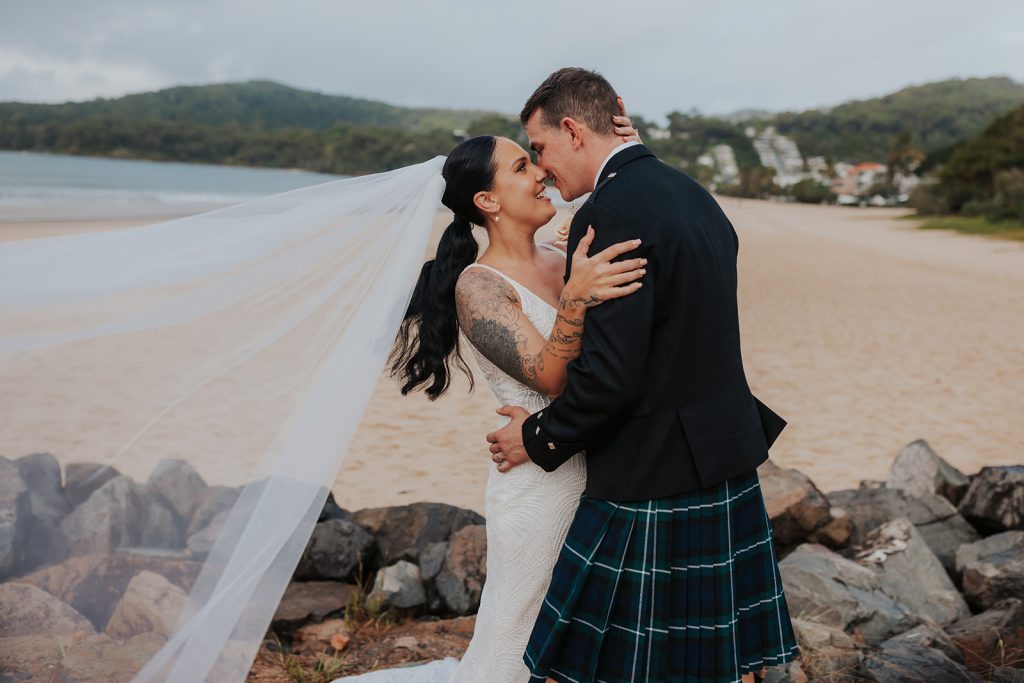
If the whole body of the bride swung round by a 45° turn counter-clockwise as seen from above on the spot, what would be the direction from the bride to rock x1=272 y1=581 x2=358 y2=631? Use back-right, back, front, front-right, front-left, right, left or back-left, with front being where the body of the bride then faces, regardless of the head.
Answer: left

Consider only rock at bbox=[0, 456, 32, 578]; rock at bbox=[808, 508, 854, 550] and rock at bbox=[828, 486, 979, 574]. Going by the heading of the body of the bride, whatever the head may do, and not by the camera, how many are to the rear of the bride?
1

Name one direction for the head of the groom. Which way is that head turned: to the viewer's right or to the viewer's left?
to the viewer's left

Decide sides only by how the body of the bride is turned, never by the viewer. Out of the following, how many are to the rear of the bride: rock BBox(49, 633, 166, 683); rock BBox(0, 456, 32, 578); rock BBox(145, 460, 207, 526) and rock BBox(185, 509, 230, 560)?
4

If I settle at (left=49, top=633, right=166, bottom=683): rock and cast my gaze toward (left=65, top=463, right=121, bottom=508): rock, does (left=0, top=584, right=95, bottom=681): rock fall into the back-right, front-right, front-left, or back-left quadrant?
front-left

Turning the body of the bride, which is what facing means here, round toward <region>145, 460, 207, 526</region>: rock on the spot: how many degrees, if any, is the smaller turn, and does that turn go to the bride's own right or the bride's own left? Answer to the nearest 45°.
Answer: approximately 180°

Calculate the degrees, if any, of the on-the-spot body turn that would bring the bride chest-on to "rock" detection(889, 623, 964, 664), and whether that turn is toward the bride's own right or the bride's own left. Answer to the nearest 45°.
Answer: approximately 45° to the bride's own left

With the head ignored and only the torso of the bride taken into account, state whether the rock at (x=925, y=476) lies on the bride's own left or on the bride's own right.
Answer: on the bride's own left

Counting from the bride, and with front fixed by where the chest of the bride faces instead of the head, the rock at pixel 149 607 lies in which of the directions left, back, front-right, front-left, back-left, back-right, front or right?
back

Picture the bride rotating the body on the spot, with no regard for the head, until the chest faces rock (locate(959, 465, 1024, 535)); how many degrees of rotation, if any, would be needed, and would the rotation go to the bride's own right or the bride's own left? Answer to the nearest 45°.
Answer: approximately 45° to the bride's own left

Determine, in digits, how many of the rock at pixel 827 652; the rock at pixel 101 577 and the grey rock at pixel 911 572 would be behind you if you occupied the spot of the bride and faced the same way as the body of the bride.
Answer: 1

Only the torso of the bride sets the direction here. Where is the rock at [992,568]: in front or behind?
in front

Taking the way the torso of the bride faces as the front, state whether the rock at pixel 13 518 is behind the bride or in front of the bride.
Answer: behind

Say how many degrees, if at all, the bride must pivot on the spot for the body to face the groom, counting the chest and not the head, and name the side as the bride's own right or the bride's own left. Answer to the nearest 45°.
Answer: approximately 45° to the bride's own right

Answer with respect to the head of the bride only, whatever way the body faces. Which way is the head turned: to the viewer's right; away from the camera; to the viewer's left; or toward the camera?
to the viewer's right

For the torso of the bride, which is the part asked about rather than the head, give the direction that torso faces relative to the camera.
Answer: to the viewer's right

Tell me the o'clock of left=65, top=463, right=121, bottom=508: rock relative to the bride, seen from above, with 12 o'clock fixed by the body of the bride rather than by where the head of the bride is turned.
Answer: The rock is roughly at 6 o'clock from the bride.

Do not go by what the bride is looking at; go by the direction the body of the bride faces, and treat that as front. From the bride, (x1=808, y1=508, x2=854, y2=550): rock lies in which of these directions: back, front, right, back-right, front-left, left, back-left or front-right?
front-left
